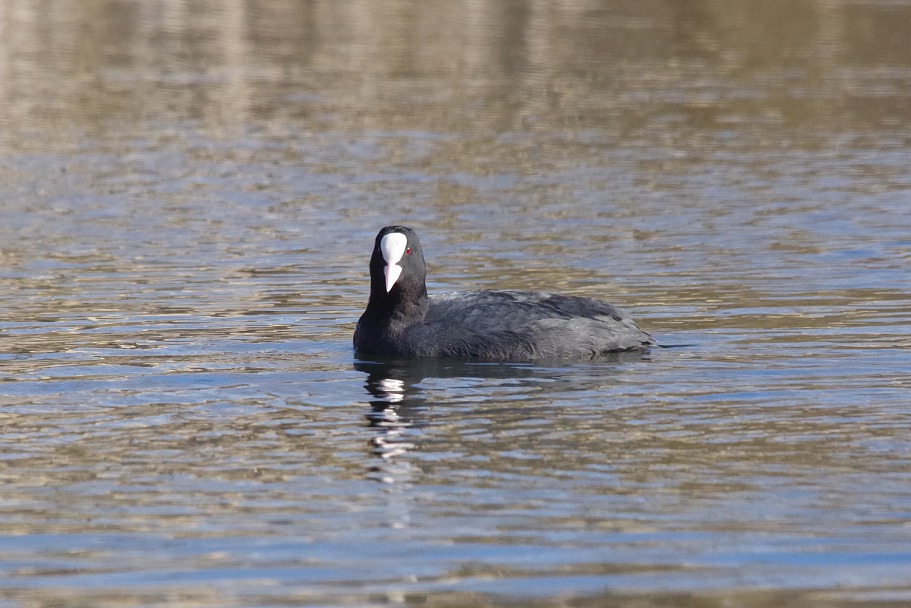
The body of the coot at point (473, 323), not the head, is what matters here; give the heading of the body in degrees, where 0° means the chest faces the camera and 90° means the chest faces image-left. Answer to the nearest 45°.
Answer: approximately 90°
